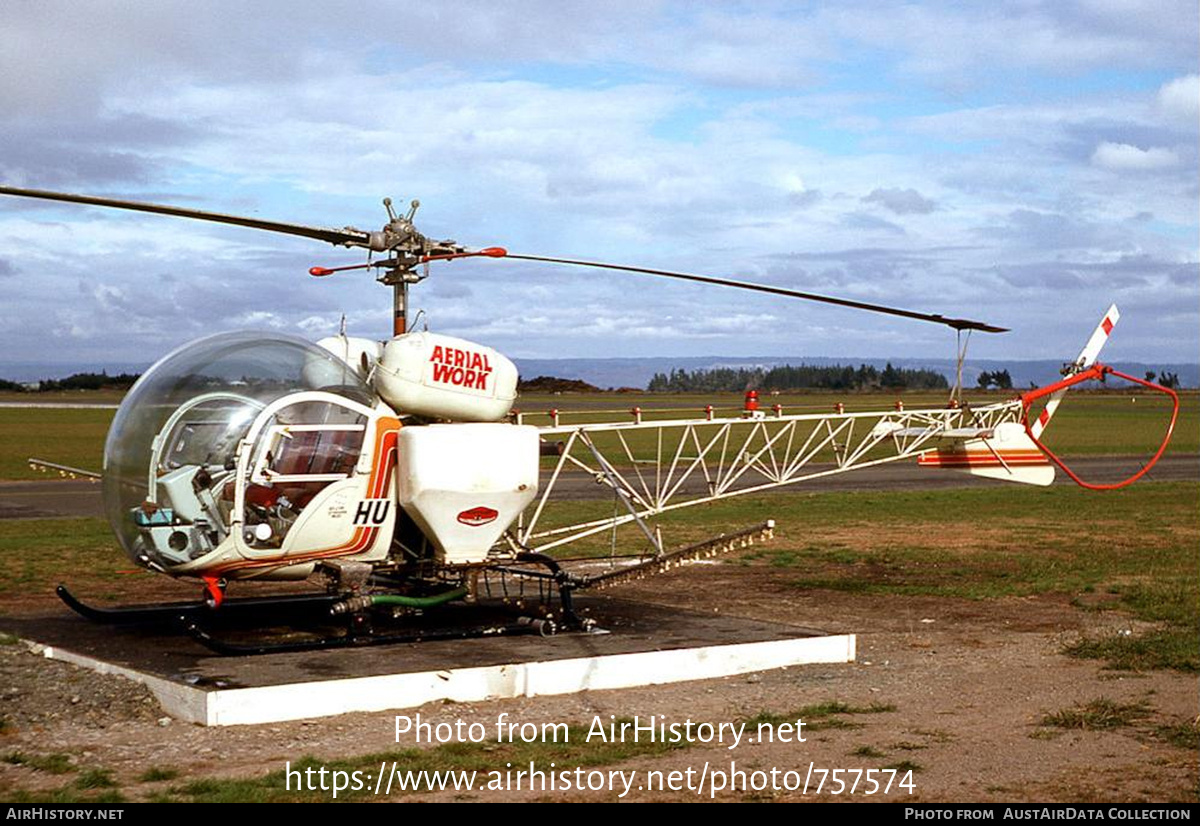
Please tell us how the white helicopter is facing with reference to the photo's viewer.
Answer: facing the viewer and to the left of the viewer
